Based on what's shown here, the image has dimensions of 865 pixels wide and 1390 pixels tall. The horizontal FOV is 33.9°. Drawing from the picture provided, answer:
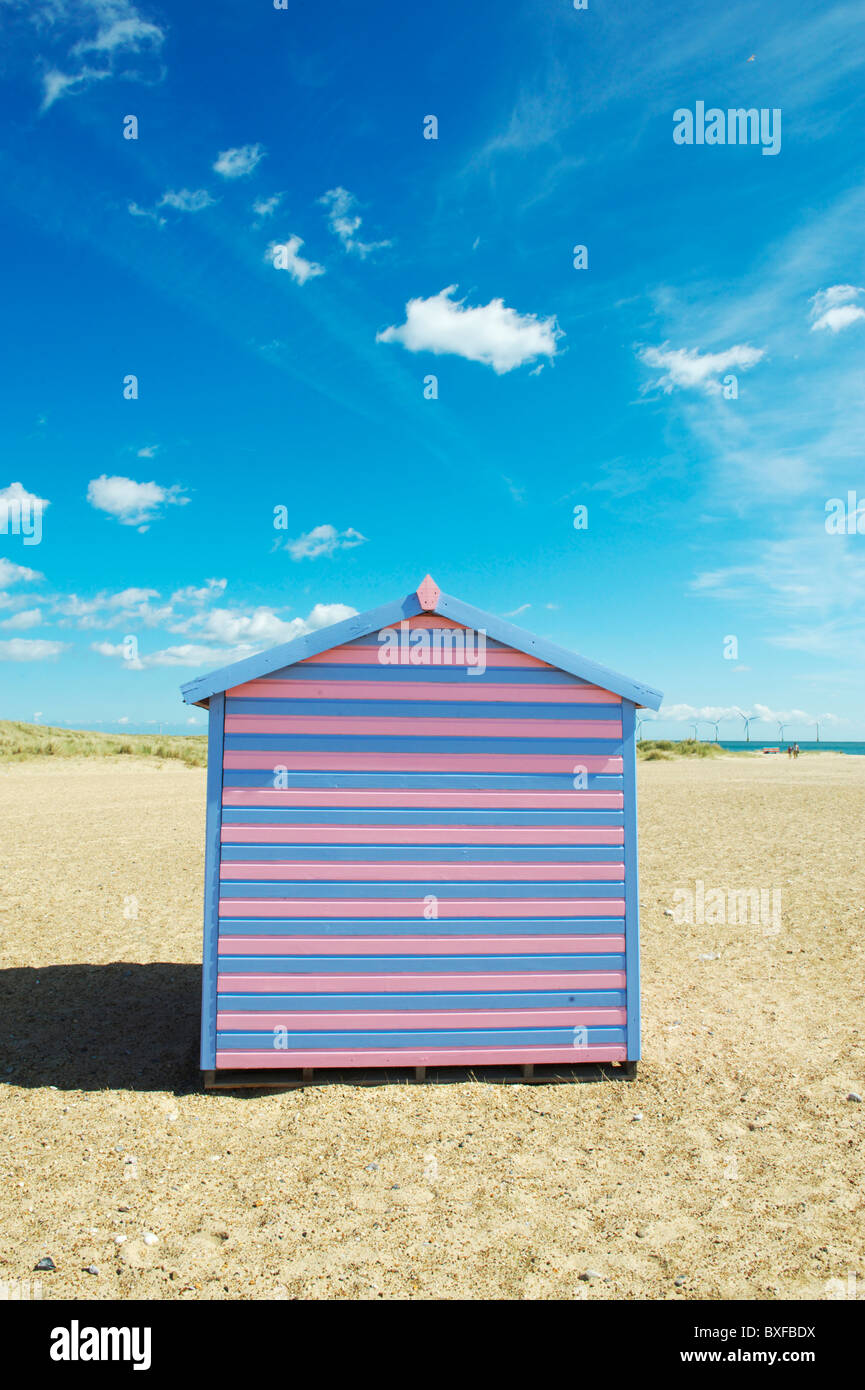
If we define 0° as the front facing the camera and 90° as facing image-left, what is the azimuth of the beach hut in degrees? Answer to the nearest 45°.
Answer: approximately 180°
